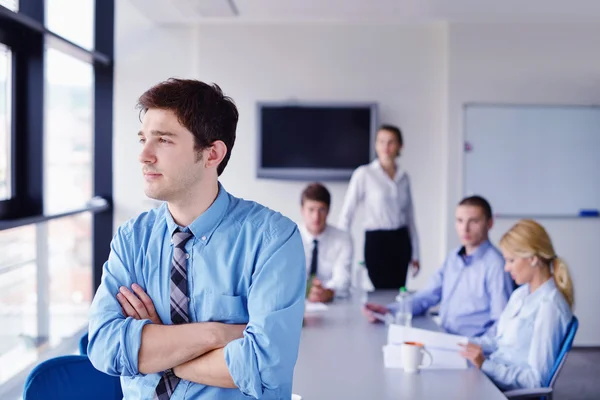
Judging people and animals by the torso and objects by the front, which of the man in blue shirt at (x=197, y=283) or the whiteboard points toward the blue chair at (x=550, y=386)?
the whiteboard

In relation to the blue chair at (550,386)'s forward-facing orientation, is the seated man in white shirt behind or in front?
in front

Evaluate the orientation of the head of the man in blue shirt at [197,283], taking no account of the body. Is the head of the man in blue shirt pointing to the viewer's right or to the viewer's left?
to the viewer's left

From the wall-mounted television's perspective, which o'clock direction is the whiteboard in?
The whiteboard is roughly at 9 o'clock from the wall-mounted television.

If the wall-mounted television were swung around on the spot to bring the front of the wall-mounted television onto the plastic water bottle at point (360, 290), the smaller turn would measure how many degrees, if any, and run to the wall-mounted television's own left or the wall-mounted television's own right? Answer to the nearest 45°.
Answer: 0° — it already faces it

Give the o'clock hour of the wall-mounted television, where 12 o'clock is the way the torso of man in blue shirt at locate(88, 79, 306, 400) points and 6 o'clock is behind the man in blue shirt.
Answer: The wall-mounted television is roughly at 5 o'clock from the man in blue shirt.

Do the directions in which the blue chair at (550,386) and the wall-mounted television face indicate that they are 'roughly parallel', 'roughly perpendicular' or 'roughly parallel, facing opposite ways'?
roughly perpendicular

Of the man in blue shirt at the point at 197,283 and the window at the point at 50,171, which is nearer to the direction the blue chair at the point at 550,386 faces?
the window

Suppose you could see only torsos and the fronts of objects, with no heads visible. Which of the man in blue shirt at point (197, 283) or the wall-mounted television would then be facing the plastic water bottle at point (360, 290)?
the wall-mounted television

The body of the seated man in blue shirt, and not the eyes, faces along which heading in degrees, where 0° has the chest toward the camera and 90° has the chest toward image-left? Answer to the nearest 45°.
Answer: approximately 45°

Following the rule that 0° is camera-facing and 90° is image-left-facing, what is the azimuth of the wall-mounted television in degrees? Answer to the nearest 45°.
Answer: approximately 0°

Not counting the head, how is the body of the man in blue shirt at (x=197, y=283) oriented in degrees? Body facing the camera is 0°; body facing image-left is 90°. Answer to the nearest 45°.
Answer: approximately 45°

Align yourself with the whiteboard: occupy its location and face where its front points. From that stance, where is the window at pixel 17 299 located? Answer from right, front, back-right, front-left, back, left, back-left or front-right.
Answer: front-right

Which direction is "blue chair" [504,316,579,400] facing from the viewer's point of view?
to the viewer's left
